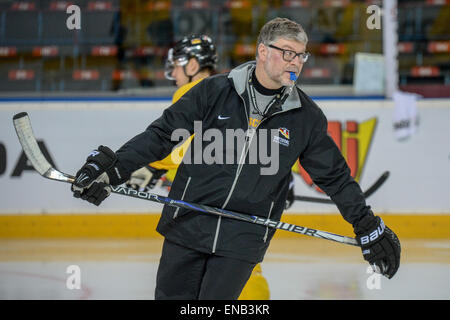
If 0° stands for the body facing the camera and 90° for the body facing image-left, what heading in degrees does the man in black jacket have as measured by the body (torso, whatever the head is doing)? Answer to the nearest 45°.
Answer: approximately 0°

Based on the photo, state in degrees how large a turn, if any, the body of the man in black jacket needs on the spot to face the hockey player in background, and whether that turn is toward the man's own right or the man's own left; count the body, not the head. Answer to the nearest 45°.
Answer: approximately 180°

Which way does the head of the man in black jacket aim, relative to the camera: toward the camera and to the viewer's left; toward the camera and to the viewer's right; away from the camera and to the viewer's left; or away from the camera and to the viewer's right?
toward the camera and to the viewer's right

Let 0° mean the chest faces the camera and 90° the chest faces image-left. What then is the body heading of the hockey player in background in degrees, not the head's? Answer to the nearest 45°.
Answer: approximately 90°

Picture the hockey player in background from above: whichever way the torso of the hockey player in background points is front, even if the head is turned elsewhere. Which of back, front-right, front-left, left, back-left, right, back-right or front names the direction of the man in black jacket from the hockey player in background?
left
